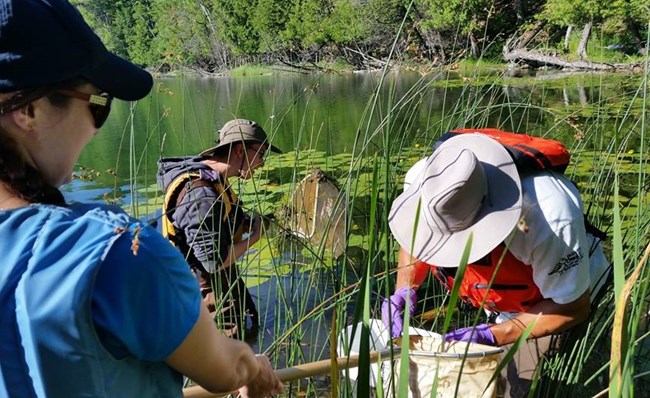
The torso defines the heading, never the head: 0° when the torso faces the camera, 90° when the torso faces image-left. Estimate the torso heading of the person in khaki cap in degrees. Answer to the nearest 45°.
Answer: approximately 270°

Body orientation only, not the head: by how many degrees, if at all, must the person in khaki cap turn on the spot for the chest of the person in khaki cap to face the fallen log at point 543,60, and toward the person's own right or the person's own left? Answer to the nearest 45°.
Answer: approximately 45° to the person's own left

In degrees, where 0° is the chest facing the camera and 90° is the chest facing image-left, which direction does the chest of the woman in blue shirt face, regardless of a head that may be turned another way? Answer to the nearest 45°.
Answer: approximately 225°

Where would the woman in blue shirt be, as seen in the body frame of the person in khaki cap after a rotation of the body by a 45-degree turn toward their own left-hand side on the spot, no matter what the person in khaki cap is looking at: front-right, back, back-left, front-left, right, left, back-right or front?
back-right

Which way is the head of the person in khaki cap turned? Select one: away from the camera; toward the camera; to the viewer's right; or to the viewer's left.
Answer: to the viewer's right

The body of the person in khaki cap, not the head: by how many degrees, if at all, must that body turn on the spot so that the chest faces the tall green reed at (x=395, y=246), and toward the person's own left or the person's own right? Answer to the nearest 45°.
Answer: approximately 45° to the person's own right
